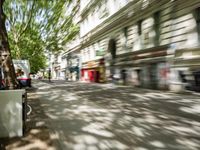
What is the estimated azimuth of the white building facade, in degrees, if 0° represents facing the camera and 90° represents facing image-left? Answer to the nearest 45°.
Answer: approximately 45°
